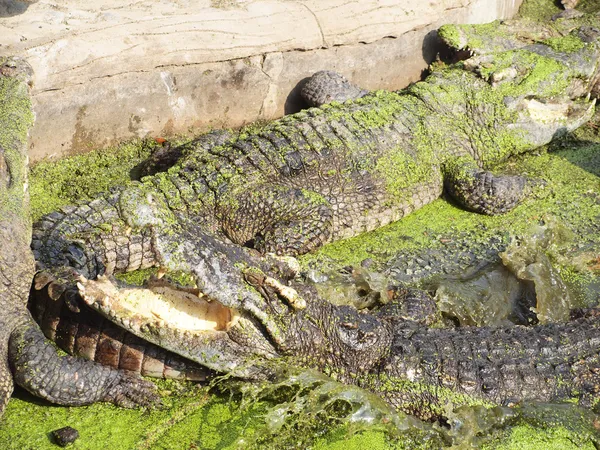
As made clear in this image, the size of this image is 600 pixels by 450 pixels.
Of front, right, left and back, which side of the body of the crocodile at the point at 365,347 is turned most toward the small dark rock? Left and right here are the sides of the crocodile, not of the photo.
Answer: front

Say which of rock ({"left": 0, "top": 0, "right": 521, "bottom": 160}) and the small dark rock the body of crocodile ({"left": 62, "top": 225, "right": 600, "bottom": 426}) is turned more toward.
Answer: the small dark rock

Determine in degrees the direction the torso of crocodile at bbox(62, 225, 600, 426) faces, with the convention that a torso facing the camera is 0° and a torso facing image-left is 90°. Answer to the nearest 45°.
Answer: approximately 90°

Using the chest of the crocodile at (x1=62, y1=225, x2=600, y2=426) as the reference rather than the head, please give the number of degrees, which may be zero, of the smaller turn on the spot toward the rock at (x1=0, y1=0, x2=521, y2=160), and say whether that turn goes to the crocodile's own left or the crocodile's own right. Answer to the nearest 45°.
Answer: approximately 90° to the crocodile's own right

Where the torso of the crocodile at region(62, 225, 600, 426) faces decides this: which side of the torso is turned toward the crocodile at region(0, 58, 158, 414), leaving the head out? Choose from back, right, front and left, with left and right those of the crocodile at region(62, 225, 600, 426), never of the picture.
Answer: front
